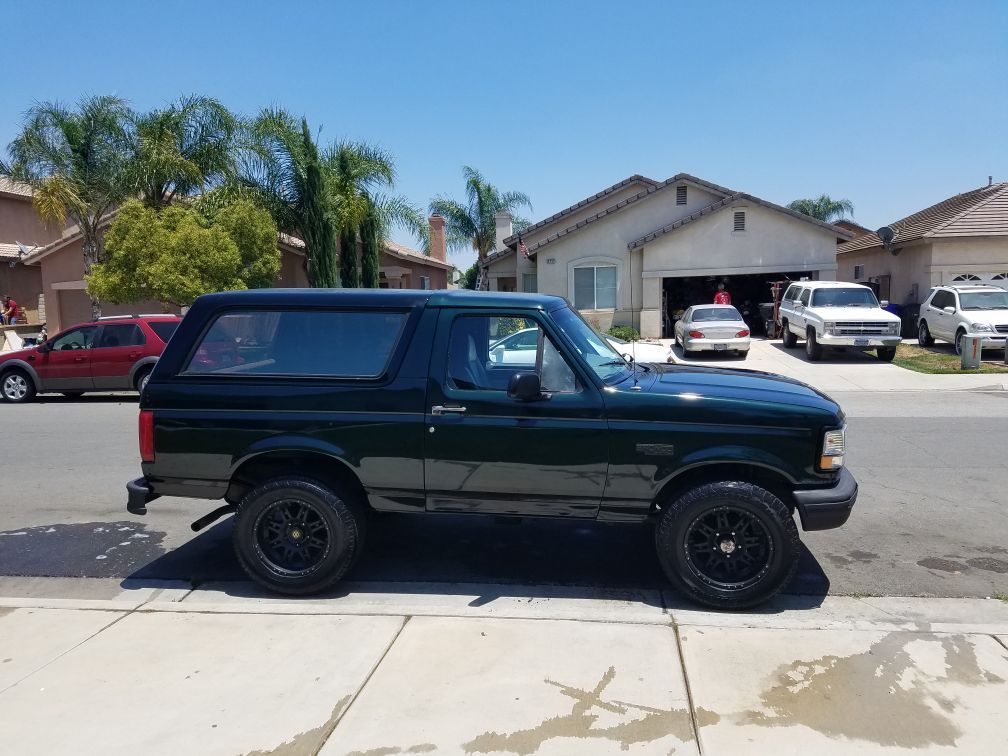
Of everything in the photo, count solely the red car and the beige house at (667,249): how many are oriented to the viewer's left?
1

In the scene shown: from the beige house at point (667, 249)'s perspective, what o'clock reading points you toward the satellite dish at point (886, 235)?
The satellite dish is roughly at 9 o'clock from the beige house.

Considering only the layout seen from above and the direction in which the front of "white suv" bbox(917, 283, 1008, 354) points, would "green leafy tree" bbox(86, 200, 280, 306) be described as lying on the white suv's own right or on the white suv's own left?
on the white suv's own right

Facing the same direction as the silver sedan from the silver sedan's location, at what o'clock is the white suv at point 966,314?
The white suv is roughly at 3 o'clock from the silver sedan.

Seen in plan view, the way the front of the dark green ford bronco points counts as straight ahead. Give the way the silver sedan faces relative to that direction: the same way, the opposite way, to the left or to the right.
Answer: to the left

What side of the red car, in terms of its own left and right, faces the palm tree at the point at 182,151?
right

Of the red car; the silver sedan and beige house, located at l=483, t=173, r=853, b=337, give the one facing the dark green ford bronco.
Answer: the beige house

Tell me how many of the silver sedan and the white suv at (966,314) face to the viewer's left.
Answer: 0

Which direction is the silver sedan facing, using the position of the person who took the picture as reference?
facing away from the viewer

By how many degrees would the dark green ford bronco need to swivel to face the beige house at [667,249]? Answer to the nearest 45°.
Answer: approximately 90° to its left

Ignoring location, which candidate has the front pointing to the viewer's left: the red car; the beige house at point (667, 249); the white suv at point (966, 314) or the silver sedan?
the red car

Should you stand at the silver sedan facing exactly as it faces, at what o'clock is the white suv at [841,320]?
The white suv is roughly at 3 o'clock from the silver sedan.

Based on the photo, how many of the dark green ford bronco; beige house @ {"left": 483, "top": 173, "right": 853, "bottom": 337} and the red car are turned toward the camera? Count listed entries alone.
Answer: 1

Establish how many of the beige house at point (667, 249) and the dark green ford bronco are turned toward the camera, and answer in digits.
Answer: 1

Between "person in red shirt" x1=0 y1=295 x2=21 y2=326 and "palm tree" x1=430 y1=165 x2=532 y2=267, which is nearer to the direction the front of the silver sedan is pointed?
the palm tree

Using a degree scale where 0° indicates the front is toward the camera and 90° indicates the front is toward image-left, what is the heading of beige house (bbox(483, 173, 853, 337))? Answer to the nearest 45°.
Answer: approximately 0°

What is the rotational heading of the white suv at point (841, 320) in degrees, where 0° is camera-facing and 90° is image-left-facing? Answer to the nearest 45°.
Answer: approximately 315°
